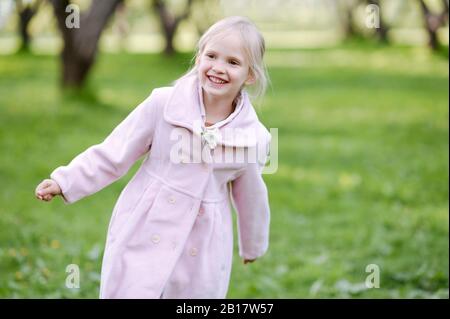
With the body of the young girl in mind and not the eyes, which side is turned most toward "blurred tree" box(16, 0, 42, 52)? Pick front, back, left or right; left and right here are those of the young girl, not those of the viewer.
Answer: back

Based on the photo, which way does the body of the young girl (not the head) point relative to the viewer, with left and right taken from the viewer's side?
facing the viewer
